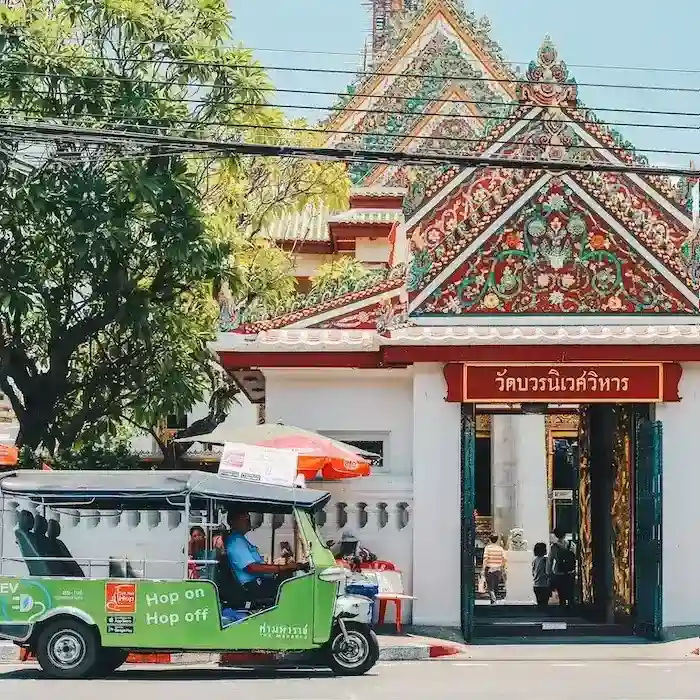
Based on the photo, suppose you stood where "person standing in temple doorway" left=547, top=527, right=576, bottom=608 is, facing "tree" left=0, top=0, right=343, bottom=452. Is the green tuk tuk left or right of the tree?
left

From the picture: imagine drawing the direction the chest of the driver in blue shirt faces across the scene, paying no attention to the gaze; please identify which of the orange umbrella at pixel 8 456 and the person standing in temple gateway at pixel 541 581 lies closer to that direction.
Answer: the person standing in temple gateway

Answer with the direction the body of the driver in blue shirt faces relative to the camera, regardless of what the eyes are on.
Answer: to the viewer's right

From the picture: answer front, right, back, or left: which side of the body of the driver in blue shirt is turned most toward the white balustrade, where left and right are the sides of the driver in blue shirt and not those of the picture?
left

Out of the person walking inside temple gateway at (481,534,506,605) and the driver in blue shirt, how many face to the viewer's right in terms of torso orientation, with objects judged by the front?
1

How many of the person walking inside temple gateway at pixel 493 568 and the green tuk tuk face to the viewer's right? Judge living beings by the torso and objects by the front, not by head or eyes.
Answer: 1

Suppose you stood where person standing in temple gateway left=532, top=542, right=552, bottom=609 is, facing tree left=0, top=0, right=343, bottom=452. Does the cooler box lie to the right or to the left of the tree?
left

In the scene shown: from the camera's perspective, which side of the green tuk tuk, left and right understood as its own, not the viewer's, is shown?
right
